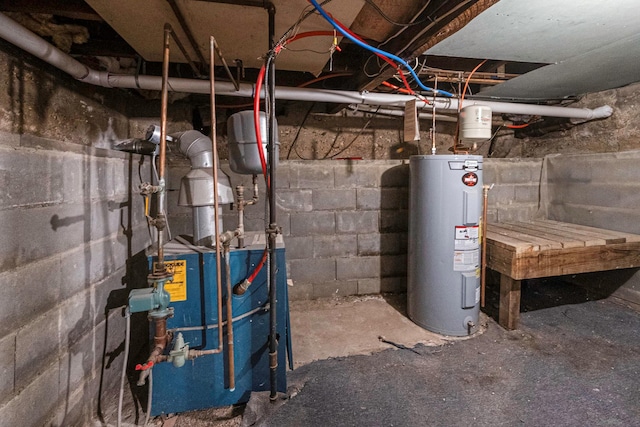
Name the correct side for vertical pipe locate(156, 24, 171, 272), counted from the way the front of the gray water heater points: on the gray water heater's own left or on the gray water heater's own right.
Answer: on the gray water heater's own right

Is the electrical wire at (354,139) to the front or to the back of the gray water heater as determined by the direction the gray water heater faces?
to the back

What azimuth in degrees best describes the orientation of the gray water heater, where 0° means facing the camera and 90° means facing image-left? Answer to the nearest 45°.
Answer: approximately 315°

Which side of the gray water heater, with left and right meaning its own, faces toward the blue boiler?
right

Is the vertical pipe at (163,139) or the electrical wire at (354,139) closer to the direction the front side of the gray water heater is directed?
the vertical pipe

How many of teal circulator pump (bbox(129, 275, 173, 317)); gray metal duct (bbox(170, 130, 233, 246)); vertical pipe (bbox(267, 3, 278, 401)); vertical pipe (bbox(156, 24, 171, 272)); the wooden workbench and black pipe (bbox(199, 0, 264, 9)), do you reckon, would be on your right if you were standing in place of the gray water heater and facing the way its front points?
5

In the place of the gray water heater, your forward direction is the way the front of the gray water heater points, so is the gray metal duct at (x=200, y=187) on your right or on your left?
on your right

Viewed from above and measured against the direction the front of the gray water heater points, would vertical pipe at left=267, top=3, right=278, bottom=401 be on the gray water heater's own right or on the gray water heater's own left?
on the gray water heater's own right

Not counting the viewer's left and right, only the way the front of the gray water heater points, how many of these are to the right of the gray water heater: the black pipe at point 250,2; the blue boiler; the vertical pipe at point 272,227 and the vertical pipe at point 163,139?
4

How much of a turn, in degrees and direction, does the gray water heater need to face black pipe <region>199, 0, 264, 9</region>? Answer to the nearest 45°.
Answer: approximately 90° to its right

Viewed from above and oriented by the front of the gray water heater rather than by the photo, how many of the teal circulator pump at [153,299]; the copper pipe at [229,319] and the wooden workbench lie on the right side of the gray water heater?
2
